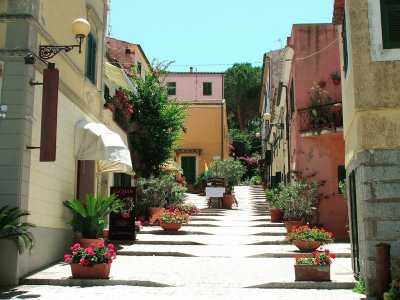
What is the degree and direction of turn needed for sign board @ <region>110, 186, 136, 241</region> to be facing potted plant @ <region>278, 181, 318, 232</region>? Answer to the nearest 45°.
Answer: approximately 90° to its left

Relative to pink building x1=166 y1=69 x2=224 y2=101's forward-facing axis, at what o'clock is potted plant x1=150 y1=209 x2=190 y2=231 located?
The potted plant is roughly at 12 o'clock from the pink building.

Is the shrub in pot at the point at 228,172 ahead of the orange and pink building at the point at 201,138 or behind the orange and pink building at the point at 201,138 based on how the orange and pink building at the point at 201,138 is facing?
ahead

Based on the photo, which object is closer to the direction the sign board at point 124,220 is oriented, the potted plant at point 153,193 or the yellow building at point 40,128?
the yellow building

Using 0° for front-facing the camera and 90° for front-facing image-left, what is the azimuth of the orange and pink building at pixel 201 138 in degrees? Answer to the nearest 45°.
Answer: approximately 0°

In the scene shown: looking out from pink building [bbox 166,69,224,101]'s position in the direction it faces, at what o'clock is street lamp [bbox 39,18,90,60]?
The street lamp is roughly at 12 o'clock from the pink building.

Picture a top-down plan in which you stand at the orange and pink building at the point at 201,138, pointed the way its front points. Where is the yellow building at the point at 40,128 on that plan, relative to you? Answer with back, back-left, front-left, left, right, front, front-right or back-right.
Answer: front

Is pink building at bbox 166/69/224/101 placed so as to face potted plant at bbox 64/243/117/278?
yes

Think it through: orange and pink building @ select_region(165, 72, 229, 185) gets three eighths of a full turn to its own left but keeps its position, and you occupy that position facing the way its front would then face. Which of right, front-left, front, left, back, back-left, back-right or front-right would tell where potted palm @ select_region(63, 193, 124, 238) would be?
back-right

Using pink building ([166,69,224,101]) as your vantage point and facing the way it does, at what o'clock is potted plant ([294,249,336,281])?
The potted plant is roughly at 12 o'clock from the pink building.
